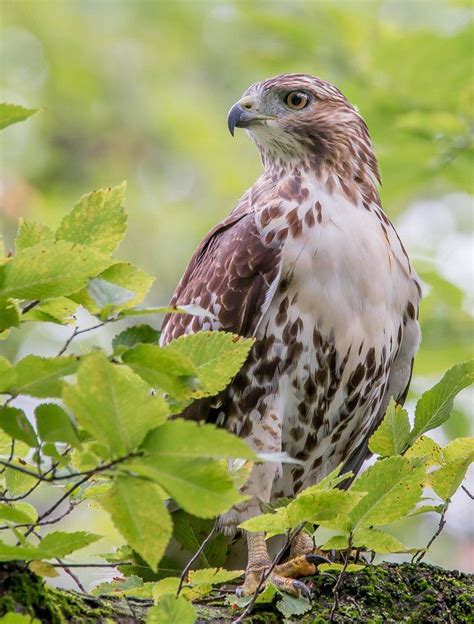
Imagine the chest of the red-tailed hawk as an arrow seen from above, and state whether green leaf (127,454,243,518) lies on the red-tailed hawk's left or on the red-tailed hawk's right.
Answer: on the red-tailed hawk's right

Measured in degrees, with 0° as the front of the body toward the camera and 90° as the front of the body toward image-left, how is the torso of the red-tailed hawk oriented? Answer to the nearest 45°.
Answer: approximately 315°

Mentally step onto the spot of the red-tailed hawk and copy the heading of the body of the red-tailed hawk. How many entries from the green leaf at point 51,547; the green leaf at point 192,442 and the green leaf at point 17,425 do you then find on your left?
0

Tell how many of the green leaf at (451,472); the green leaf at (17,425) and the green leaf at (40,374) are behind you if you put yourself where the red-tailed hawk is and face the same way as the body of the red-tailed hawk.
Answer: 0

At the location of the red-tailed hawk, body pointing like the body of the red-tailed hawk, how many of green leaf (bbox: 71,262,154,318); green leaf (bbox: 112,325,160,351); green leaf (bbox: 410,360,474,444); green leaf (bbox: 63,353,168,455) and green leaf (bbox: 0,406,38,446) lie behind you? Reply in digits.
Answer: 0

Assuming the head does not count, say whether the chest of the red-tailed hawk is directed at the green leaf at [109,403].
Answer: no

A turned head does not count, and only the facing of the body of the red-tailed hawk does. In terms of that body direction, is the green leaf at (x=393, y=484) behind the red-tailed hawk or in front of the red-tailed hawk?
in front

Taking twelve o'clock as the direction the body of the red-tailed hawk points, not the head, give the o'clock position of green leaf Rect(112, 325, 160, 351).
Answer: The green leaf is roughly at 2 o'clock from the red-tailed hawk.

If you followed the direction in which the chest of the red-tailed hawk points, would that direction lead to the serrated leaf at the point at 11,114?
no
